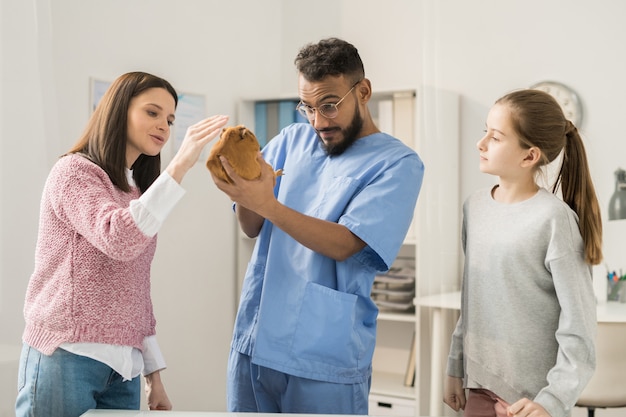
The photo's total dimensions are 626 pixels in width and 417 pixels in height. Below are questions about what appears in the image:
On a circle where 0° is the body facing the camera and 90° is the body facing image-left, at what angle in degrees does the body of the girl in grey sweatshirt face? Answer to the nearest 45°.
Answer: approximately 45°

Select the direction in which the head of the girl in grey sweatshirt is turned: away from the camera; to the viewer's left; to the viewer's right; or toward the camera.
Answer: to the viewer's left

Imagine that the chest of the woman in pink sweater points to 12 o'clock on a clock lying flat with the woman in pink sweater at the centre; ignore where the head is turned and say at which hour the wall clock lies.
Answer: The wall clock is roughly at 11 o'clock from the woman in pink sweater.

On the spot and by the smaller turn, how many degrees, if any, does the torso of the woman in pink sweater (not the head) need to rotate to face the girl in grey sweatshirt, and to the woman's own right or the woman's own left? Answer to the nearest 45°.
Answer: approximately 45° to the woman's own left

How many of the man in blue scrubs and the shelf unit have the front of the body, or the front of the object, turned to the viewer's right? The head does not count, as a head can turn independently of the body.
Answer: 0

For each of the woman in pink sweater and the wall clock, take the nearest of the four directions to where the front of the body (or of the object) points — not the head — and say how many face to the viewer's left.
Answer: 0

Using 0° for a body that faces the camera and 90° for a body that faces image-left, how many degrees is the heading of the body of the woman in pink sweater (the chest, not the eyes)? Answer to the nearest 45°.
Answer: approximately 315°

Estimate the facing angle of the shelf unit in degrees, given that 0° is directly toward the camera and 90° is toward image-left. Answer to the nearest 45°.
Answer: approximately 45°

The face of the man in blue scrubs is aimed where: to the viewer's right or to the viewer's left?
to the viewer's left
